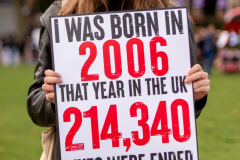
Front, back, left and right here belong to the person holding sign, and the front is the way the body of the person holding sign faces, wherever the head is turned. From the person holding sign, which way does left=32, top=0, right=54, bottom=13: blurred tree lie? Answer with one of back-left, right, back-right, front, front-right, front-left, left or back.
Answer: back

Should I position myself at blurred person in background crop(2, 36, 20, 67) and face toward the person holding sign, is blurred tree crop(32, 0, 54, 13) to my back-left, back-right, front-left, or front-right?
back-left

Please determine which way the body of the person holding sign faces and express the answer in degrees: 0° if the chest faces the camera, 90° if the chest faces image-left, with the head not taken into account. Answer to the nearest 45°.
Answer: approximately 0°

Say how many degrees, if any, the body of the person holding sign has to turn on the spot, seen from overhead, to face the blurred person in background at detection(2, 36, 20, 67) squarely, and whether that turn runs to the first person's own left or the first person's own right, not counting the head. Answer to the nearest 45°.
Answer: approximately 180°
